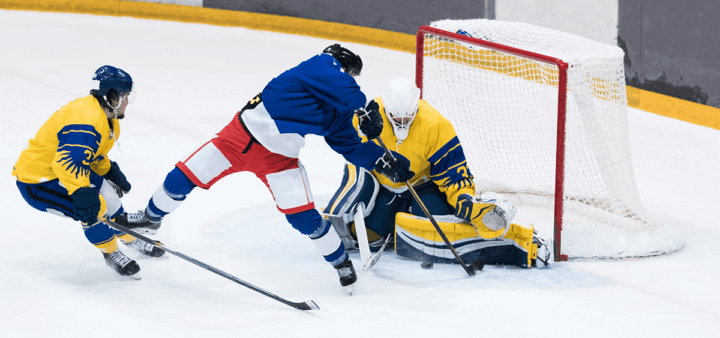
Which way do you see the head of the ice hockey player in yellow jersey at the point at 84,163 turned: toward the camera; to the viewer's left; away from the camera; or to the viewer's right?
to the viewer's right

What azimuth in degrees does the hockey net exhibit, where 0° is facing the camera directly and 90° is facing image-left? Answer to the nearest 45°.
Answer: approximately 45°

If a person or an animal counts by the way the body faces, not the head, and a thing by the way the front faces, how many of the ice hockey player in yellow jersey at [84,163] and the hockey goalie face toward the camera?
1

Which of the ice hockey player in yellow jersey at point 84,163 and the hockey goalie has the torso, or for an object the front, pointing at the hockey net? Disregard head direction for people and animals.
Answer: the ice hockey player in yellow jersey

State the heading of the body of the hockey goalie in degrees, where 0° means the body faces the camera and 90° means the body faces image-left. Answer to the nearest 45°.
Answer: approximately 0°

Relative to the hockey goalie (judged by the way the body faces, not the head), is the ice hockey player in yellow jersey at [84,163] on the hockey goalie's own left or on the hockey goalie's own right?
on the hockey goalie's own right

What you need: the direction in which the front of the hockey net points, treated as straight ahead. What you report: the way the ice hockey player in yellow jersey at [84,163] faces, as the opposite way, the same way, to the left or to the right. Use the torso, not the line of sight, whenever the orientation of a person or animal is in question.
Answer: the opposite way

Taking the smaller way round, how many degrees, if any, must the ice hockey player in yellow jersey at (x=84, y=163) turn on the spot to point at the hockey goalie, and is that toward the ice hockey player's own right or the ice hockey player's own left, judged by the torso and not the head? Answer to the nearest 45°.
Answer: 0° — they already face them

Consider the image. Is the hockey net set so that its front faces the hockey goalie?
yes

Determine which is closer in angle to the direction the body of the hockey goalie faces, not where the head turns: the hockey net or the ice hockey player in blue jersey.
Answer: the ice hockey player in blue jersey

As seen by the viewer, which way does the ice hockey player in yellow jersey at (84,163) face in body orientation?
to the viewer's right

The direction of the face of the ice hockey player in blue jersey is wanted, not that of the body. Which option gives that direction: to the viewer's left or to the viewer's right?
to the viewer's right

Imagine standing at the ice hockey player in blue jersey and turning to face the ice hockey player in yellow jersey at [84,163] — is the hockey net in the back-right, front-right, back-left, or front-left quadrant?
back-right
